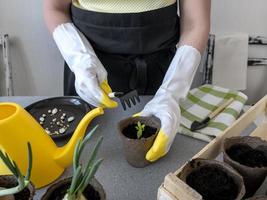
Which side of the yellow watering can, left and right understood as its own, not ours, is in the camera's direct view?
right
